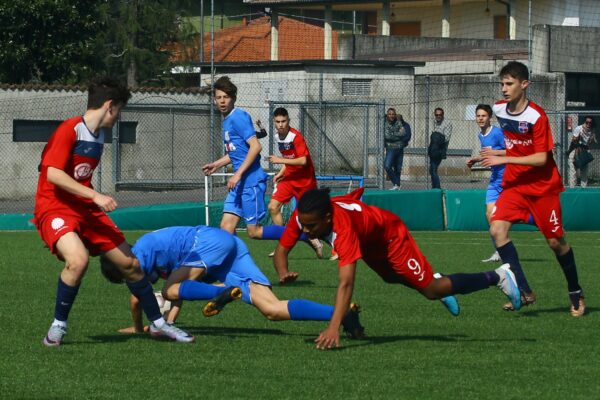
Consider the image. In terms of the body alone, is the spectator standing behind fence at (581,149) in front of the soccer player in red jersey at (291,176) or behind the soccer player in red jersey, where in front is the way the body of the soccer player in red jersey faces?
behind

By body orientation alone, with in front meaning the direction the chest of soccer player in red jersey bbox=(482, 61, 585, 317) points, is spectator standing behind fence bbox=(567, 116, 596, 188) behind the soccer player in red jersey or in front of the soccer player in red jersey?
behind

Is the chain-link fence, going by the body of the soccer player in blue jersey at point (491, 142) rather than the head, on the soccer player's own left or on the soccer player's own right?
on the soccer player's own right

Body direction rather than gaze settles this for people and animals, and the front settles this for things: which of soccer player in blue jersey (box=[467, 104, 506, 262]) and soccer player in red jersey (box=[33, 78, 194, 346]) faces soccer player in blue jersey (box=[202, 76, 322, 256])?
soccer player in blue jersey (box=[467, 104, 506, 262])

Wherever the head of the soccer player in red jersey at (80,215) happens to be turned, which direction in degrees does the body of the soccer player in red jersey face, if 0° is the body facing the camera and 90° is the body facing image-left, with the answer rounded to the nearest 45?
approximately 315°

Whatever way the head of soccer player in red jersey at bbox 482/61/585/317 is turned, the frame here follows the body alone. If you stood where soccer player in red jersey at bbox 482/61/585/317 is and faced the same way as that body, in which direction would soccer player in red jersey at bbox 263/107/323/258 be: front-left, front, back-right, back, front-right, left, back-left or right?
right

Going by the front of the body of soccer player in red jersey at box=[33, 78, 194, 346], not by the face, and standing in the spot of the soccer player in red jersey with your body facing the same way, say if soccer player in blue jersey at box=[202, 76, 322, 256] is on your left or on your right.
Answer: on your left

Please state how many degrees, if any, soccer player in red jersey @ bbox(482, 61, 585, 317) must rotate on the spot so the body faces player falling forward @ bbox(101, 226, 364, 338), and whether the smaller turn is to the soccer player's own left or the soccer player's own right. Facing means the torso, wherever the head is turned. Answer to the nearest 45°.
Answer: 0° — they already face them

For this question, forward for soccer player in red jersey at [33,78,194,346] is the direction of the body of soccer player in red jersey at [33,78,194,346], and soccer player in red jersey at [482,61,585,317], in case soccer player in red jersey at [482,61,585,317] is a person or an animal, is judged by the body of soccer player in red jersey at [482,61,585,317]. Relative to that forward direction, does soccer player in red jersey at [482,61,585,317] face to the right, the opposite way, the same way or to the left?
to the right

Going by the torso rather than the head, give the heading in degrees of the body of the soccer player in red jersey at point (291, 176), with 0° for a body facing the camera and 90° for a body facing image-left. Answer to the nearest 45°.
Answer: approximately 45°
